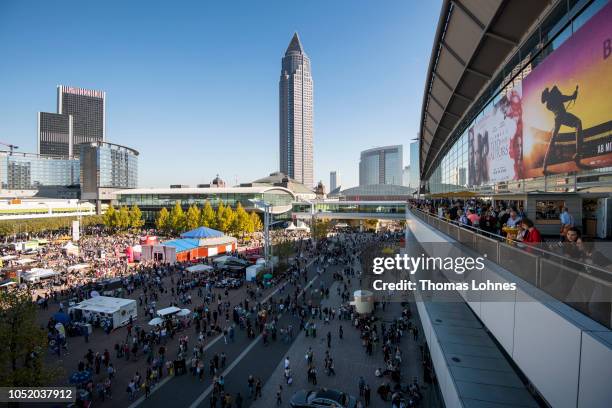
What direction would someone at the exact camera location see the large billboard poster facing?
facing the viewer and to the left of the viewer

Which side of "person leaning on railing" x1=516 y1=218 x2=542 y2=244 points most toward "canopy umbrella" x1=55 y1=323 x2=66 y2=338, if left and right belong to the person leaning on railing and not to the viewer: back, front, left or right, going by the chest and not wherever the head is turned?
front

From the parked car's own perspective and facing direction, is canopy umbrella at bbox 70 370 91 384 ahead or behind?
ahead

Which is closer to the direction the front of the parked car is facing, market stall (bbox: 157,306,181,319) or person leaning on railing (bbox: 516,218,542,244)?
the market stall

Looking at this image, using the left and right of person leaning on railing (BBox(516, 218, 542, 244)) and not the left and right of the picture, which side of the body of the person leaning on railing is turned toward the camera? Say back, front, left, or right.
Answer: left

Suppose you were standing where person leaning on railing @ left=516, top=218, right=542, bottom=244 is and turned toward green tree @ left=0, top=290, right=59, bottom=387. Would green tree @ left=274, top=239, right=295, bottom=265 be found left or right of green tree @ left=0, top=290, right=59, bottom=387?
right

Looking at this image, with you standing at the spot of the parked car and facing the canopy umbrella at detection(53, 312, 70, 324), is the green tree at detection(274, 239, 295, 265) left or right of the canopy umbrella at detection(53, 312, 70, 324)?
right

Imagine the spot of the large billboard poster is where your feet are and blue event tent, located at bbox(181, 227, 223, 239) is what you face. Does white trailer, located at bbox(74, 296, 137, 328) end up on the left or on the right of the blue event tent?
left

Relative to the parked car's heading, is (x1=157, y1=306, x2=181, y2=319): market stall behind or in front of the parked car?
in front

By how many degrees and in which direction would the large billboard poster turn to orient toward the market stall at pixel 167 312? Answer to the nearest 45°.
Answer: approximately 45° to its right
